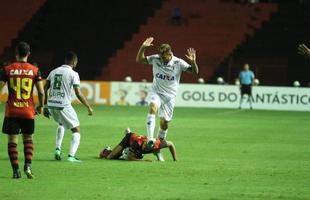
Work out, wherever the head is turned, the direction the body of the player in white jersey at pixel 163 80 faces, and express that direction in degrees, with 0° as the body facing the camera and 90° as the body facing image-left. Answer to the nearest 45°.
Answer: approximately 0°

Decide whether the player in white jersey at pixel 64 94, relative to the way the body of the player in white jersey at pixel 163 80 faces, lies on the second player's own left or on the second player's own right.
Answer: on the second player's own right

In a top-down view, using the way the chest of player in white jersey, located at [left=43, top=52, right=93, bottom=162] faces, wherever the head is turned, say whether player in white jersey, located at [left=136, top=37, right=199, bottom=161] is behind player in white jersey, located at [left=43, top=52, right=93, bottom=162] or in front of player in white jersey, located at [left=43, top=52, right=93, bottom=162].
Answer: in front
